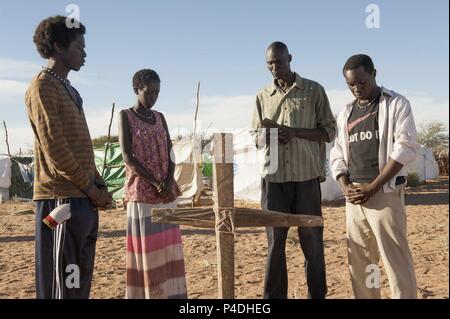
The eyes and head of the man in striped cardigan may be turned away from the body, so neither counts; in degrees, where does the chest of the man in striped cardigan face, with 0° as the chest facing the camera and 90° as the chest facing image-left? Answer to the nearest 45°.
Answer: approximately 270°

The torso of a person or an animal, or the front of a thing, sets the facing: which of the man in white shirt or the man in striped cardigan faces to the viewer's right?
the man in striped cardigan

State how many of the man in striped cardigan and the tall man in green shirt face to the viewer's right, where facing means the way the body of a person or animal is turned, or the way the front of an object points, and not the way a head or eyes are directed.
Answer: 1

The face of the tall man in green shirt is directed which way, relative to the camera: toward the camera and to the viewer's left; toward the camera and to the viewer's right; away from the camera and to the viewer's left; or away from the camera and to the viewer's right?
toward the camera and to the viewer's left

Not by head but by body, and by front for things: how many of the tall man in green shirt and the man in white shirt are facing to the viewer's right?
0

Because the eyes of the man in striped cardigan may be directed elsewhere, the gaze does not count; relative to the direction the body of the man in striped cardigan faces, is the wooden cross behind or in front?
in front

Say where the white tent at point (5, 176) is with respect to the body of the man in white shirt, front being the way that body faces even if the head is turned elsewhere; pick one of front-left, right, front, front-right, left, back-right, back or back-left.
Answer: right

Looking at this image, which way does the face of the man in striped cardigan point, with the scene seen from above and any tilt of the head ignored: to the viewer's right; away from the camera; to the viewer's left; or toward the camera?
to the viewer's right

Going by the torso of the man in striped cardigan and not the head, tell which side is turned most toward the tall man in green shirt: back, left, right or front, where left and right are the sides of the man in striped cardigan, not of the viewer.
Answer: front

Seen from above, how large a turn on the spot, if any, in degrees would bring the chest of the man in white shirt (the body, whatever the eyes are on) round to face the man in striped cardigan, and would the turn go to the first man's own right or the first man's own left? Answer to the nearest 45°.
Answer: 0° — they already face them
